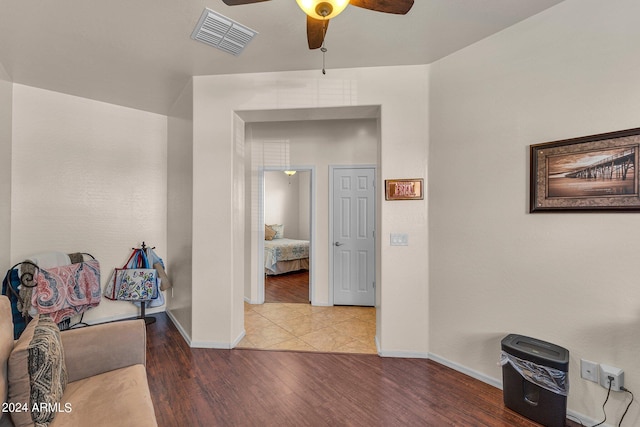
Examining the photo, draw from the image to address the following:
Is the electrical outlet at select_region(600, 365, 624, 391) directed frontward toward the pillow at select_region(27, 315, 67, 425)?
yes

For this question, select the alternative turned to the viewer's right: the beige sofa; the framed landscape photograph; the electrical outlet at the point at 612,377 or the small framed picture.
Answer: the beige sofa

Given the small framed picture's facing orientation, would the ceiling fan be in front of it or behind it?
in front

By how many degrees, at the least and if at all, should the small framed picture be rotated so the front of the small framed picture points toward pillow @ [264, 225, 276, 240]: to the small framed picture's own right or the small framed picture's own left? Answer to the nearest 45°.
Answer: approximately 135° to the small framed picture's own right

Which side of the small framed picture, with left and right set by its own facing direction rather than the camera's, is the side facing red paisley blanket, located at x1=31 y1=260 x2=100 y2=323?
right

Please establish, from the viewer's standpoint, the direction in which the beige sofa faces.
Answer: facing to the right of the viewer

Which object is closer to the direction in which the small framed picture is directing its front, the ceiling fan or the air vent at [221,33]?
the ceiling fan

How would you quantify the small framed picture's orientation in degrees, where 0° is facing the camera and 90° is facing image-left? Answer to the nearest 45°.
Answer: approximately 0°

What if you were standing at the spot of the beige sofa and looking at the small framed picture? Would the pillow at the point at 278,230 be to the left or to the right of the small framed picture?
left
